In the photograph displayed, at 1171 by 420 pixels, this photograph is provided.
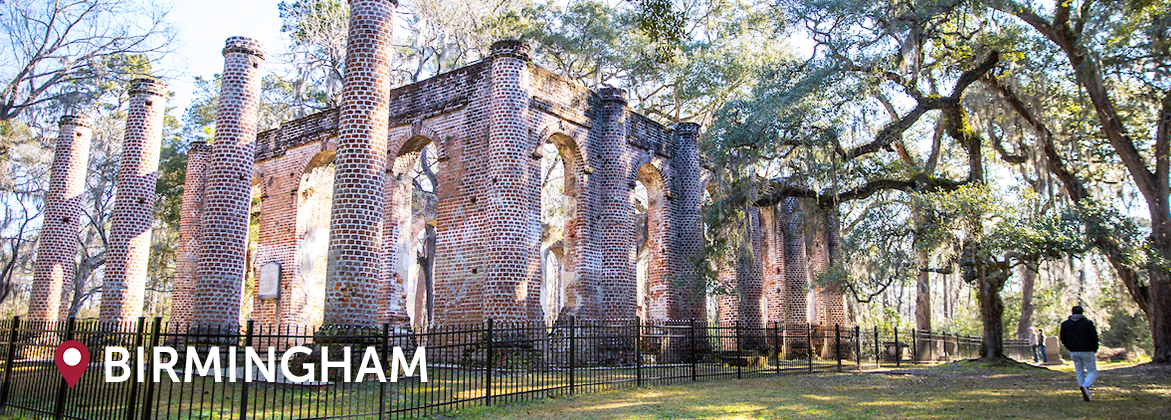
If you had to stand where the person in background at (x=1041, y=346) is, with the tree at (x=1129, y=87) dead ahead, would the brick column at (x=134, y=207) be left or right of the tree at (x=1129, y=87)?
right

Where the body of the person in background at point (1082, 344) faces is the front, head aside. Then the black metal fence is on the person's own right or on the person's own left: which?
on the person's own left

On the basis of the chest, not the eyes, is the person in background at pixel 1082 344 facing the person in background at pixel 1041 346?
yes

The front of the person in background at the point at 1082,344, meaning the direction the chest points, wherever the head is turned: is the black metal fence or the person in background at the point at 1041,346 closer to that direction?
the person in background

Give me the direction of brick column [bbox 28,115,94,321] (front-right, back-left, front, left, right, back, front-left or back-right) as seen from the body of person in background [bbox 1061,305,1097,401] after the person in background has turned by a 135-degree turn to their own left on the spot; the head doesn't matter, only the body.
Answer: front-right

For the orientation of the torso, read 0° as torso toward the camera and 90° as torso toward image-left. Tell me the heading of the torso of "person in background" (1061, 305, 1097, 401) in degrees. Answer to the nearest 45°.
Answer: approximately 180°

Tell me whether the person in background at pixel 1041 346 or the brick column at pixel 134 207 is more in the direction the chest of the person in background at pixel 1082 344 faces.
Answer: the person in background

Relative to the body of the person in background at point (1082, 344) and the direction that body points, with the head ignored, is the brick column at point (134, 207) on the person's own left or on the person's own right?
on the person's own left
